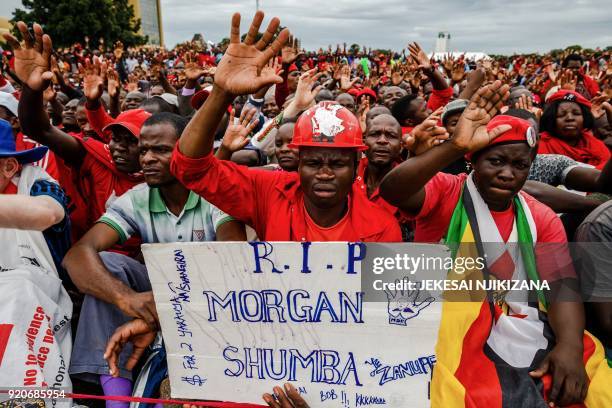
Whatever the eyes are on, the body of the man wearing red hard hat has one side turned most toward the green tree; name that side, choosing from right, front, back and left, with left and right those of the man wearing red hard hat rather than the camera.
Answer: back

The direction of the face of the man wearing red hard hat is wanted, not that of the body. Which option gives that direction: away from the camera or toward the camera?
toward the camera

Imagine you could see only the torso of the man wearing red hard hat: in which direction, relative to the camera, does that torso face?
toward the camera
